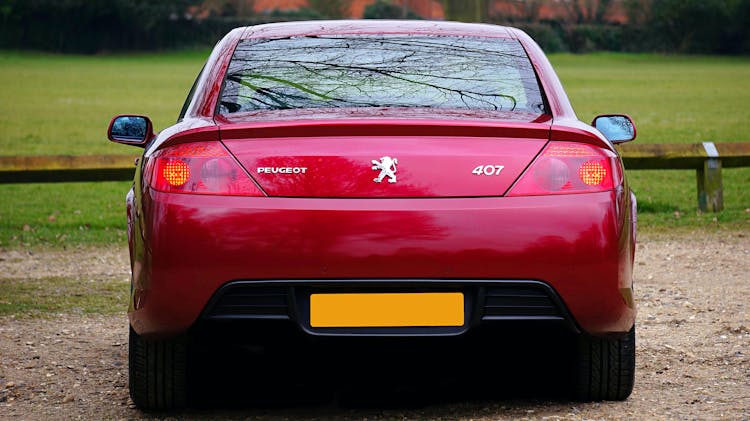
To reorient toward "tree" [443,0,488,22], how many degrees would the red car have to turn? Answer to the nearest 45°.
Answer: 0° — it already faces it

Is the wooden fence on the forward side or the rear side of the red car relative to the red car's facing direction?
on the forward side

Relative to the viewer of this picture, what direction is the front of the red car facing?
facing away from the viewer
